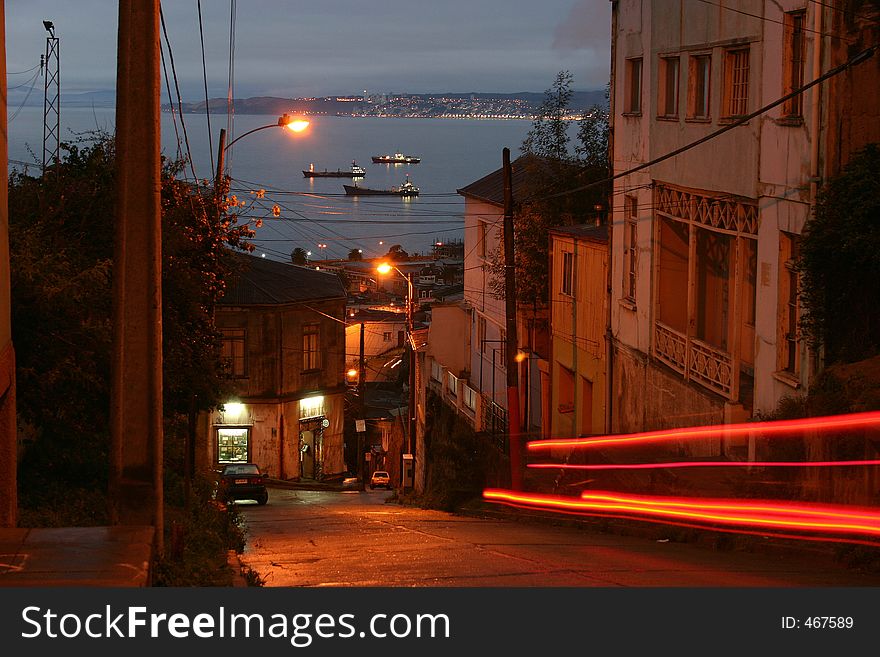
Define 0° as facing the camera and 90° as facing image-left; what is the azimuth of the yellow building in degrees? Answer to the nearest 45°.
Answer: approximately 45°

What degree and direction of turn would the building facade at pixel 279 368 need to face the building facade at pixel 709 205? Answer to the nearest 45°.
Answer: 0° — it already faces it

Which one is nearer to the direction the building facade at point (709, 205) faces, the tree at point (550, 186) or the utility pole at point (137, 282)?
the utility pole

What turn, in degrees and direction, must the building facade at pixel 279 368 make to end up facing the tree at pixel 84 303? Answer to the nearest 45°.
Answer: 0° — it already faces it

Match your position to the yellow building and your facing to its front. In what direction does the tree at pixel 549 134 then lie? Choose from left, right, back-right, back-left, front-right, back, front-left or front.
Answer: back-right

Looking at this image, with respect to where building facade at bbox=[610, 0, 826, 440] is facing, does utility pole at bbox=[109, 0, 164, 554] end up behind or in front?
in front

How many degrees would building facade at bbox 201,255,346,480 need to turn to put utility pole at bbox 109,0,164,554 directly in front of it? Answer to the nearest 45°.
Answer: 0° — it already faces it

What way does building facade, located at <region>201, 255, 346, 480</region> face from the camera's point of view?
toward the camera

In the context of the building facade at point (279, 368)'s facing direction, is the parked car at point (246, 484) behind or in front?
in front

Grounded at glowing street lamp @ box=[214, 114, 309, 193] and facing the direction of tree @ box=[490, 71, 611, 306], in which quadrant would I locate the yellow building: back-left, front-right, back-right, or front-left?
front-right

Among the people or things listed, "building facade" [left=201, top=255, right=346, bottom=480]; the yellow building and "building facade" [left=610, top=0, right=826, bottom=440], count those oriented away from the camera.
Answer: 0
